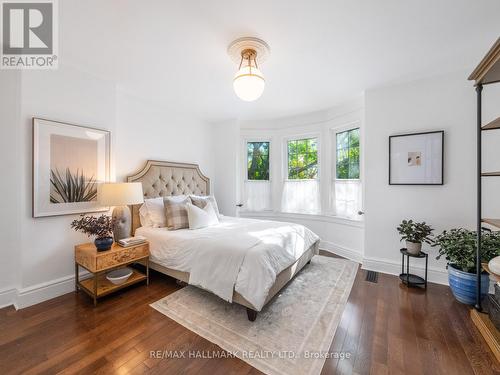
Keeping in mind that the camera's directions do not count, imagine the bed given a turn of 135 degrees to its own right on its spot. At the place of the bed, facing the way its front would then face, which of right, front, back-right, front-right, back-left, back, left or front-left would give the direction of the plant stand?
back

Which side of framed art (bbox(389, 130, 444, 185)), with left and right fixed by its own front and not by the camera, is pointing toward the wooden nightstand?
front

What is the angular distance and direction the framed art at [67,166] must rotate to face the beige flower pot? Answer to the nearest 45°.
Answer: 0° — it already faces it

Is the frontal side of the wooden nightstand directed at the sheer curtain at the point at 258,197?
no

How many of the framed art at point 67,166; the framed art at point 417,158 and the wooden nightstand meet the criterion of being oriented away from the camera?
0

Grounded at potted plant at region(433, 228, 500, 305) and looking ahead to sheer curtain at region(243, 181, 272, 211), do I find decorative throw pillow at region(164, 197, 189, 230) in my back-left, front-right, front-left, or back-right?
front-left

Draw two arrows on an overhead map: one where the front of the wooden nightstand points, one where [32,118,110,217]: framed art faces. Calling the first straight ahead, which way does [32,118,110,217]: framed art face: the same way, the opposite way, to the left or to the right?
the same way

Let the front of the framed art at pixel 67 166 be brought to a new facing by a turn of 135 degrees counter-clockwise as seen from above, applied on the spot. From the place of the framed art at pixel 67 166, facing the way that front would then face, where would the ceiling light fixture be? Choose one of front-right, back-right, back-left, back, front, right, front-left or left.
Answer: back-right

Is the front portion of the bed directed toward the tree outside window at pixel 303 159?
no

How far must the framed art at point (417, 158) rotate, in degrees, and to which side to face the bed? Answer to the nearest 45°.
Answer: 0° — it already faces it

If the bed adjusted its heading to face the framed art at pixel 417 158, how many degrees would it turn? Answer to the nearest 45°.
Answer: approximately 45° to its left

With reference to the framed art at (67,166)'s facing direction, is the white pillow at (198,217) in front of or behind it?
in front

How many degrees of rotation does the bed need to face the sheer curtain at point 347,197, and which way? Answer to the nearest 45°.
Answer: approximately 90° to its left

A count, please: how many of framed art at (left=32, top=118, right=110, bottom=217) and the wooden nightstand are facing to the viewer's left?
0

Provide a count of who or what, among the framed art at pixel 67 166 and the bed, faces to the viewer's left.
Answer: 0

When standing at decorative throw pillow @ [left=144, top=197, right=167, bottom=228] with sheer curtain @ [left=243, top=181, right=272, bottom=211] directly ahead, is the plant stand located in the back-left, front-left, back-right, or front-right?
front-right

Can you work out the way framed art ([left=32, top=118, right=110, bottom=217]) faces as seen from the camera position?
facing the viewer and to the right of the viewer

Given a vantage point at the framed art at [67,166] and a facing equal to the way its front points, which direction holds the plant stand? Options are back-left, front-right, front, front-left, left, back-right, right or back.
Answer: front

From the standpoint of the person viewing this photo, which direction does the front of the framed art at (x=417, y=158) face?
facing the viewer and to the left of the viewer
